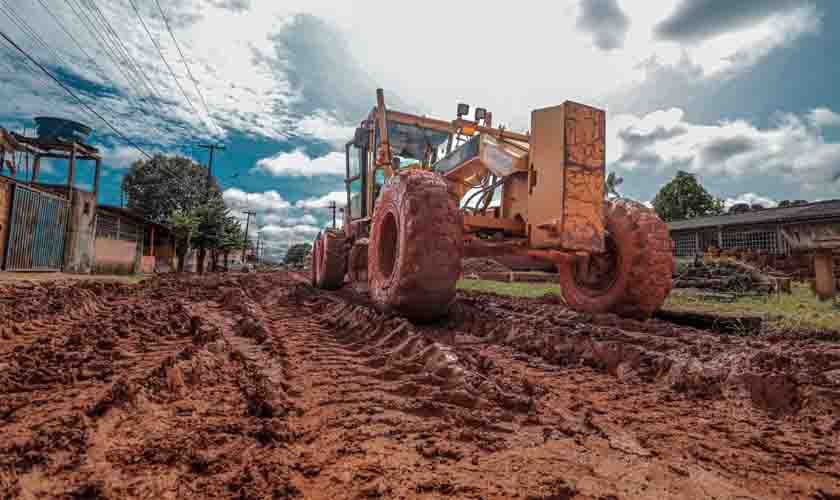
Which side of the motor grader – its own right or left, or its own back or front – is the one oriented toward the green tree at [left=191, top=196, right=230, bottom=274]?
back

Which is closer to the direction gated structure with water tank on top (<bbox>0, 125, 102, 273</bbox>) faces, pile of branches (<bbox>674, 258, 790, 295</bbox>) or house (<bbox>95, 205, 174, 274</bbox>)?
the pile of branches

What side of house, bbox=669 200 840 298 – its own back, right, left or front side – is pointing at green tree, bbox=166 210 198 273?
front

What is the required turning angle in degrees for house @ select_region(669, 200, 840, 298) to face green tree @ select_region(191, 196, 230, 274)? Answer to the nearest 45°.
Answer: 0° — it already faces it

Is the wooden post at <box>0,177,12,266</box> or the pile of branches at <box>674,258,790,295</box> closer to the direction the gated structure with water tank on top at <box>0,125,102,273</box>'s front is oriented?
the pile of branches

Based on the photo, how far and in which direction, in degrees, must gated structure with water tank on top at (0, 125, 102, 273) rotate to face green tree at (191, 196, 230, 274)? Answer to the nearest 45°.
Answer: approximately 90° to its left

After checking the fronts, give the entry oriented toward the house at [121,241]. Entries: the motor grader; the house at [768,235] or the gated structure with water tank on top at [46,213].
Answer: the house at [768,235]

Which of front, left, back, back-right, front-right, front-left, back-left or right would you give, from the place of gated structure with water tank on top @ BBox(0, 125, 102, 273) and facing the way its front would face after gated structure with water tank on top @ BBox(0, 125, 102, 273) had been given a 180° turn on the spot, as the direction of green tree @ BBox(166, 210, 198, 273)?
right

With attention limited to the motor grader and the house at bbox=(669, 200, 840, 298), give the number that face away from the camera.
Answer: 0

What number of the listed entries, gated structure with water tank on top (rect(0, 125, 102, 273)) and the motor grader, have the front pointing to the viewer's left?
0

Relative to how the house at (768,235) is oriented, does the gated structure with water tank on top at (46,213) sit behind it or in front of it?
in front

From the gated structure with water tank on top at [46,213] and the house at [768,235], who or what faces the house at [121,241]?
the house at [768,235]

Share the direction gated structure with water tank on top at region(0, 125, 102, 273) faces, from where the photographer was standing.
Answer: facing the viewer and to the right of the viewer

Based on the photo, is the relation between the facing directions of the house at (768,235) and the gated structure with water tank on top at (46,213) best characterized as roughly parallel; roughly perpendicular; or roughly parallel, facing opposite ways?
roughly parallel, facing opposite ways

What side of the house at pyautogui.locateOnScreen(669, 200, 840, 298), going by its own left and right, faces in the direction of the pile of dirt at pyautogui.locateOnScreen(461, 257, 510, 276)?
front

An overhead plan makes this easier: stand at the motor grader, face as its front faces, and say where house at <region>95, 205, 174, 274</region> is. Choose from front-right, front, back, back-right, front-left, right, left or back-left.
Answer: back

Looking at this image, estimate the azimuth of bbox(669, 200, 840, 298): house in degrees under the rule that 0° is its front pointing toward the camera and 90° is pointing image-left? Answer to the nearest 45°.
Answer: approximately 45°
